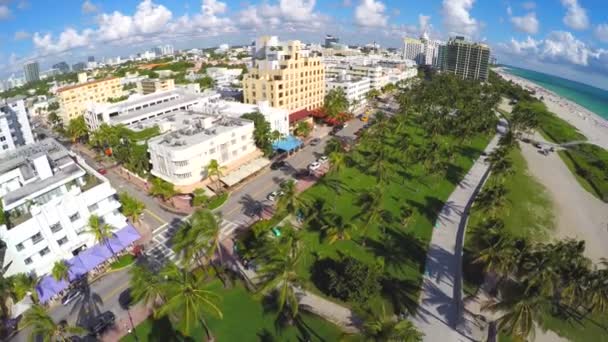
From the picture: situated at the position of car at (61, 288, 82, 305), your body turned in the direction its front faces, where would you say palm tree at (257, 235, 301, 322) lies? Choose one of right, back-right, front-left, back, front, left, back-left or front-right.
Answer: left

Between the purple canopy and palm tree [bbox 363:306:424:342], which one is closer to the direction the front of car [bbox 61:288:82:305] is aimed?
the palm tree

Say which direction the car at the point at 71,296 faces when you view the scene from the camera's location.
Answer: facing the viewer and to the left of the viewer

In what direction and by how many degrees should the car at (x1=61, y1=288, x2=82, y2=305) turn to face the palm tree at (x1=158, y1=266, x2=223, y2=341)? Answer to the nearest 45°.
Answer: approximately 90° to its left

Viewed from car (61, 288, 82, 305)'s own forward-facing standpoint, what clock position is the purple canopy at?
The purple canopy is roughly at 6 o'clock from the car.
